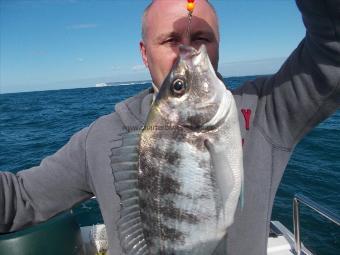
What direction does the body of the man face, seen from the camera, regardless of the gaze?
toward the camera

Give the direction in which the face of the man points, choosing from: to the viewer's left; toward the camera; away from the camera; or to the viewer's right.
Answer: toward the camera
